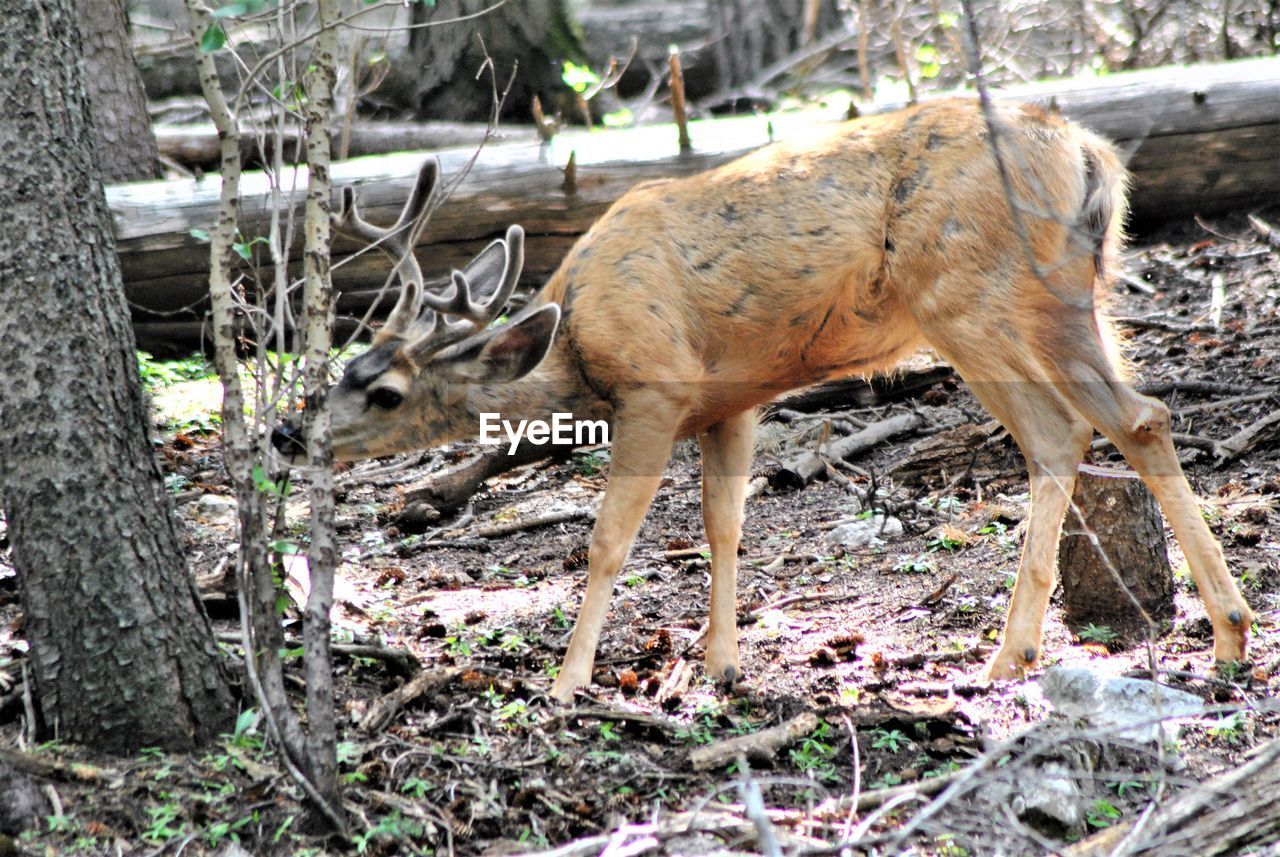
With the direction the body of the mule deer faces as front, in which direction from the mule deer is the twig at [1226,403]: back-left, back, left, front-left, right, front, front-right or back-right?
back-right

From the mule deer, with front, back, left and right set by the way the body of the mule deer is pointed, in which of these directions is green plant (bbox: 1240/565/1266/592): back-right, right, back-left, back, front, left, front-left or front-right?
back

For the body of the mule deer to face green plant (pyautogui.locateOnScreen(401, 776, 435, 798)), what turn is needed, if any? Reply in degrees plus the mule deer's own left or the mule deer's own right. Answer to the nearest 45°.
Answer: approximately 45° to the mule deer's own left

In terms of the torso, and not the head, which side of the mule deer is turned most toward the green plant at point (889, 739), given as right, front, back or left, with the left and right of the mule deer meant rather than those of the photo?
left

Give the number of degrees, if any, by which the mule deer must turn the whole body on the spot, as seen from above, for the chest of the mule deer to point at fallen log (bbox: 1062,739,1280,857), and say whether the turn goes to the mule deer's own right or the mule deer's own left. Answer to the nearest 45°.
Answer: approximately 90° to the mule deer's own left

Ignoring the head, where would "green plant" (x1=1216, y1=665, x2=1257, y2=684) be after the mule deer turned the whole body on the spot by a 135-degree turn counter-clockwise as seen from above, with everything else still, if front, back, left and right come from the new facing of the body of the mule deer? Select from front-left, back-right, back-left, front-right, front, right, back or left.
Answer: front

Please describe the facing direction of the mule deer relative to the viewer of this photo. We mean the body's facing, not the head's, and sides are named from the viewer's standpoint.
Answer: facing to the left of the viewer

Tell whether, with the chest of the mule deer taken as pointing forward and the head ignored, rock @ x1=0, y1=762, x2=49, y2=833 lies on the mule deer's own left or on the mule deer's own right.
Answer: on the mule deer's own left

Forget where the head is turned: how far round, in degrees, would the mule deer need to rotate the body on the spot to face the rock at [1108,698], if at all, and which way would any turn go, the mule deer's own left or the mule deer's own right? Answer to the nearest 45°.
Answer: approximately 135° to the mule deer's own left

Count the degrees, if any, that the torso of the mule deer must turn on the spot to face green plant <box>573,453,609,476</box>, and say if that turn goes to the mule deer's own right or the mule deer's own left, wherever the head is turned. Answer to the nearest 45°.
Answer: approximately 45° to the mule deer's own right

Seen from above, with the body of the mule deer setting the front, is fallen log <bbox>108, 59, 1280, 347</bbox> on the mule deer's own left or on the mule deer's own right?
on the mule deer's own right
